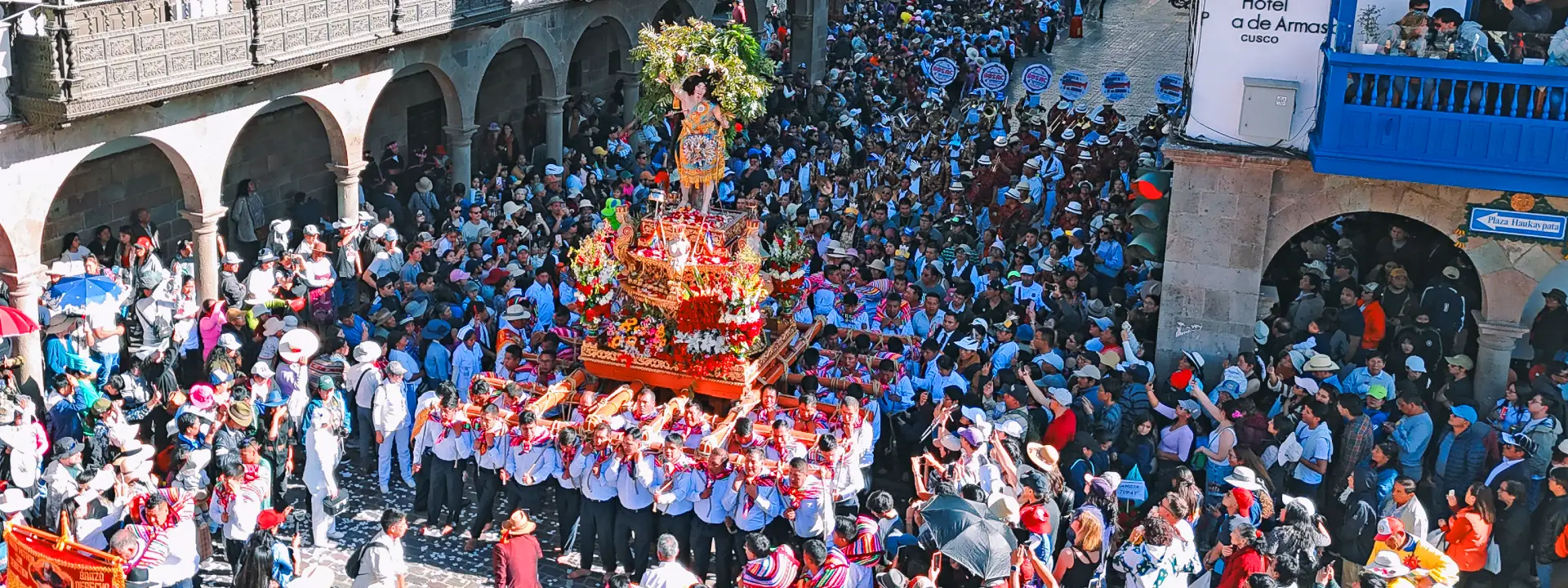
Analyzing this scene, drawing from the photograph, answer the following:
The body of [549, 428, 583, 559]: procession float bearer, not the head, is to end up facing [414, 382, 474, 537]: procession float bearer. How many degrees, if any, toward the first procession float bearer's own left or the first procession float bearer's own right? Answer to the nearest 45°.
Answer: approximately 135° to the first procession float bearer's own right

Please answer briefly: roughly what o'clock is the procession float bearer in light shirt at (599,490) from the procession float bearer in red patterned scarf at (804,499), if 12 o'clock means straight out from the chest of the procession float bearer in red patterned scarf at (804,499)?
the procession float bearer in light shirt at (599,490) is roughly at 2 o'clock from the procession float bearer in red patterned scarf at (804,499).

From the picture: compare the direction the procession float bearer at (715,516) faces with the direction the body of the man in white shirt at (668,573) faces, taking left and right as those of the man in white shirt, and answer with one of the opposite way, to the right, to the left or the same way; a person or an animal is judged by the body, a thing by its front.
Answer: the opposite way

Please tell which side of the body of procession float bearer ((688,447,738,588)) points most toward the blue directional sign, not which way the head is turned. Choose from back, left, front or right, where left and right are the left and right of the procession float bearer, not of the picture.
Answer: left

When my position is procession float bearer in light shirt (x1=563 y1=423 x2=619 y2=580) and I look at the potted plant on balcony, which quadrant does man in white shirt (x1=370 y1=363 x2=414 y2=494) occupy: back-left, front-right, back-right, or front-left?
back-left

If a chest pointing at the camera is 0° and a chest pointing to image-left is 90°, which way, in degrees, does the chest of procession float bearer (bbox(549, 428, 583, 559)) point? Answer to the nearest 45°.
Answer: approximately 0°

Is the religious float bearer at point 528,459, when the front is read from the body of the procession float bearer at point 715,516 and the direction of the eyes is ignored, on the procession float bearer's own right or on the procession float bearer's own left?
on the procession float bearer's own right
